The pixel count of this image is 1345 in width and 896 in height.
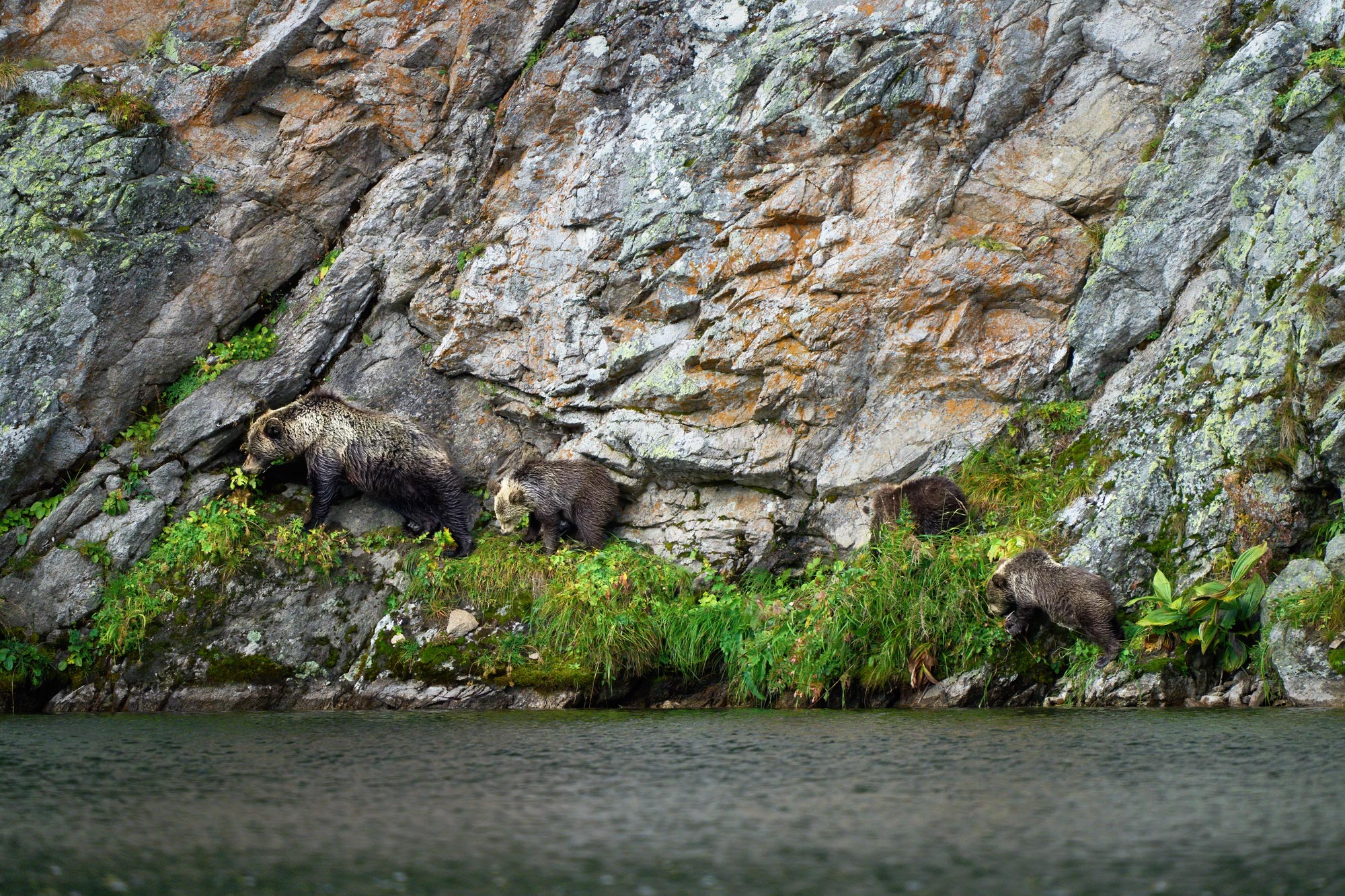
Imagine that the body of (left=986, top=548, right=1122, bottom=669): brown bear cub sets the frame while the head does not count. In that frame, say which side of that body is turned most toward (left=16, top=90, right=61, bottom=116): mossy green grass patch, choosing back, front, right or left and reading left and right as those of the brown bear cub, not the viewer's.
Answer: front

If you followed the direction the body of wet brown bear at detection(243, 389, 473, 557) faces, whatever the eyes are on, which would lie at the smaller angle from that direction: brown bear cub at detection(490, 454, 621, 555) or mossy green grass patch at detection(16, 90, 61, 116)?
the mossy green grass patch

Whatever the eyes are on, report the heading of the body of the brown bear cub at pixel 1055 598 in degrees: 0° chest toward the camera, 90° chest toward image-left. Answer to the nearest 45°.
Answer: approximately 90°

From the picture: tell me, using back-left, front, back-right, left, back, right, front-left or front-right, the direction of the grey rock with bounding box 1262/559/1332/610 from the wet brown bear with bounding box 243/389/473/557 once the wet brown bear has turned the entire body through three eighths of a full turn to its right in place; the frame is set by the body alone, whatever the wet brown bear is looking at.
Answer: right

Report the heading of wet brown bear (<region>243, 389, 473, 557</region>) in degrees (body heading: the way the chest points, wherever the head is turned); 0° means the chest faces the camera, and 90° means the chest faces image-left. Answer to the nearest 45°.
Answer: approximately 90°

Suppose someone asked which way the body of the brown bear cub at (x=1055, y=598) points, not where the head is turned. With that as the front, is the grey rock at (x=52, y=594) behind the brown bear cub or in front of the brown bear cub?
in front

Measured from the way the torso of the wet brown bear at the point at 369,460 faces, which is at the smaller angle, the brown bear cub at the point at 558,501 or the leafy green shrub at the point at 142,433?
the leafy green shrub

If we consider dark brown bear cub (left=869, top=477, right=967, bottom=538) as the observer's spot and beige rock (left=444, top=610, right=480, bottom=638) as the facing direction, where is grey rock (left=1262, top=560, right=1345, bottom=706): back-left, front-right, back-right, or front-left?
back-left
